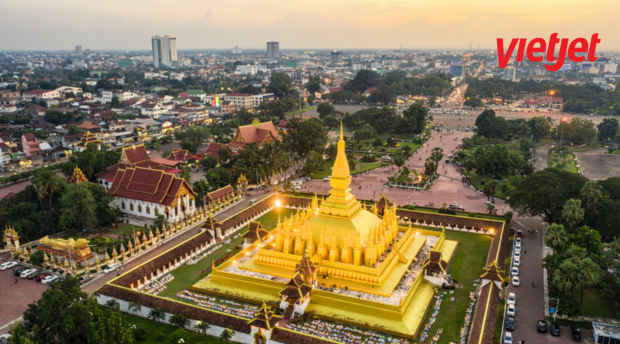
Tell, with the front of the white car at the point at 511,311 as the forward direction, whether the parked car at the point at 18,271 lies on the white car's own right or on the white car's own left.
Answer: on the white car's own right

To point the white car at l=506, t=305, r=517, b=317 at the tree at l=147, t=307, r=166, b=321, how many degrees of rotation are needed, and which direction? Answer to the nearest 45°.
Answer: approximately 45° to its right

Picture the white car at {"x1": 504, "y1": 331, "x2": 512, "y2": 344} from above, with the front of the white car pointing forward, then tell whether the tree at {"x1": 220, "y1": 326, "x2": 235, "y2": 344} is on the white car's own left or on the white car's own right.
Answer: on the white car's own right

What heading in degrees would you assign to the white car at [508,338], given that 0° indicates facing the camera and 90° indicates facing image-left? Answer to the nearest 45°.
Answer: approximately 0°

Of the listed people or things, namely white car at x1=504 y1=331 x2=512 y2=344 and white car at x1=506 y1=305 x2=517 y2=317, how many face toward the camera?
2

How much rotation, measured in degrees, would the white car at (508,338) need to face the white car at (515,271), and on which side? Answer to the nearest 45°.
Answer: approximately 180°

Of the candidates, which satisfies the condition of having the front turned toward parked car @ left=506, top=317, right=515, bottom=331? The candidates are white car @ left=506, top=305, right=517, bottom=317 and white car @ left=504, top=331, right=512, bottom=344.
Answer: white car @ left=506, top=305, right=517, bottom=317

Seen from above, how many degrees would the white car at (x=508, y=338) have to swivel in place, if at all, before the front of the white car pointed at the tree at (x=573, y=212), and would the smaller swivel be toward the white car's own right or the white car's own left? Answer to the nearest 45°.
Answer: approximately 180°

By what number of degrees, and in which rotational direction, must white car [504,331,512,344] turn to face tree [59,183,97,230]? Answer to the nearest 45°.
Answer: approximately 90° to its right

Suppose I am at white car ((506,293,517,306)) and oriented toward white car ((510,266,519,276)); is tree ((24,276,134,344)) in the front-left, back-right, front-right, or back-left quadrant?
back-left

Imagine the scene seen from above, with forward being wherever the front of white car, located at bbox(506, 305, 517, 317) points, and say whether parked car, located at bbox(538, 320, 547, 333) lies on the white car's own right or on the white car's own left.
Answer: on the white car's own left

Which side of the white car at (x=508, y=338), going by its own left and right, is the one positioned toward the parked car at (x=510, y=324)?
back
